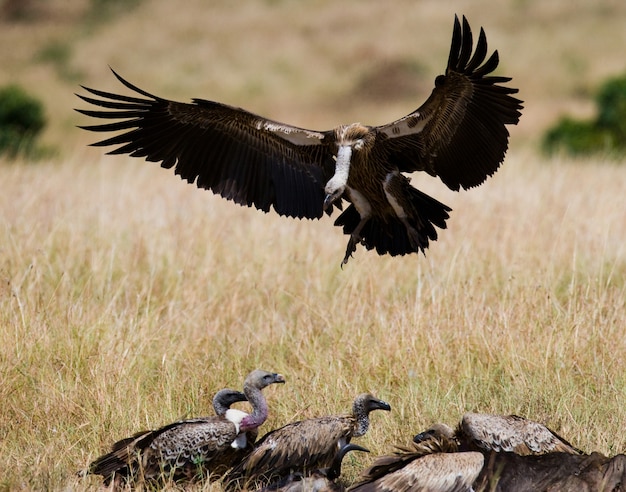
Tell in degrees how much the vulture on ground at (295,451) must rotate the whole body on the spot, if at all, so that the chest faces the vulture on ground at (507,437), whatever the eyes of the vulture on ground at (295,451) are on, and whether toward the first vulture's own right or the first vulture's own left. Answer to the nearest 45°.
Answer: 0° — it already faces it

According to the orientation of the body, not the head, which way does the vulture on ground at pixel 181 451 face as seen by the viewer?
to the viewer's right

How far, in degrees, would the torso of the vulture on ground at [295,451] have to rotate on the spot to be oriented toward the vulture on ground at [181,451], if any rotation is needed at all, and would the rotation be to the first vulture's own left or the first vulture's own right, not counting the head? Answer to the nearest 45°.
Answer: approximately 180°

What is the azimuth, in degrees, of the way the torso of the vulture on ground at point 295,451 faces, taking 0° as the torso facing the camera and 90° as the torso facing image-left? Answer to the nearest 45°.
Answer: approximately 270°

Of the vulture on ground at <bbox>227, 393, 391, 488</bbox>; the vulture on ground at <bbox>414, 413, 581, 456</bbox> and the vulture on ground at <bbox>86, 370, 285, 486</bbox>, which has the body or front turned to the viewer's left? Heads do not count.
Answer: the vulture on ground at <bbox>414, 413, 581, 456</bbox>

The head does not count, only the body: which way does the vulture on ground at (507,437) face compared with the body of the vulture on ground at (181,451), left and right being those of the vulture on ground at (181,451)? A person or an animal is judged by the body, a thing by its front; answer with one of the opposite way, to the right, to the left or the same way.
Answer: the opposite way

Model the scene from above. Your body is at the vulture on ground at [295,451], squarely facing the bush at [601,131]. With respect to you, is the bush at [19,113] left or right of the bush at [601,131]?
left

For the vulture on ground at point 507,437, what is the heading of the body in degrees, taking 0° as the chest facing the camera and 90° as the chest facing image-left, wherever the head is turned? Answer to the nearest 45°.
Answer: approximately 90°

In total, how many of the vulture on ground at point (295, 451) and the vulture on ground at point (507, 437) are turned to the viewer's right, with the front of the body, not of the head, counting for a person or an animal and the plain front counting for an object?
1

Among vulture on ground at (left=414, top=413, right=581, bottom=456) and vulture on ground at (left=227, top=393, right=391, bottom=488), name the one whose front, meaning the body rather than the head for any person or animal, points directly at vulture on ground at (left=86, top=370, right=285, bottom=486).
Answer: vulture on ground at (left=414, top=413, right=581, bottom=456)

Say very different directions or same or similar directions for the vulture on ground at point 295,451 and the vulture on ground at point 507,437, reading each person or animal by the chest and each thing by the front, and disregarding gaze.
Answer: very different directions

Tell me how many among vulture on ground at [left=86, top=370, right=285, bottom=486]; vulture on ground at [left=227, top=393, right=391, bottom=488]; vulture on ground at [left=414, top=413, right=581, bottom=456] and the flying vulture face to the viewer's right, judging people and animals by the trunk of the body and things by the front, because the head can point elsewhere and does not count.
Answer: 2

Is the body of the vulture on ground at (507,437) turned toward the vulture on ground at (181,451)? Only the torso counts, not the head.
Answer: yes
